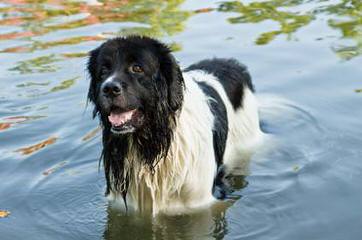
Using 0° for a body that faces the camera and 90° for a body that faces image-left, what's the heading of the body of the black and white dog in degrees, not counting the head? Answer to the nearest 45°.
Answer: approximately 45°
